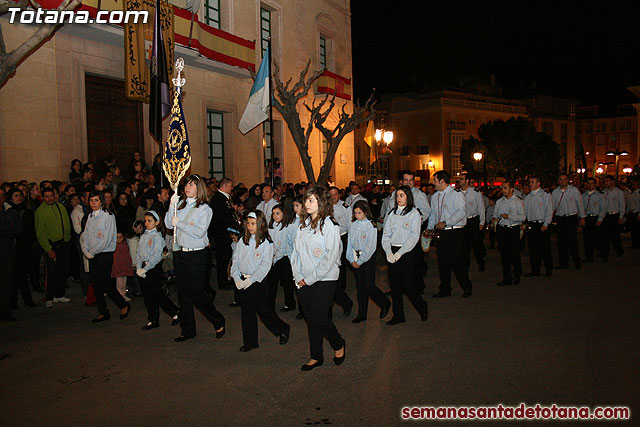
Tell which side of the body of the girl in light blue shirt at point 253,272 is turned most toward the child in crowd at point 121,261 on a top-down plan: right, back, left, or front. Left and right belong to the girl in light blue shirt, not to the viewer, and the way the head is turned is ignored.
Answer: right

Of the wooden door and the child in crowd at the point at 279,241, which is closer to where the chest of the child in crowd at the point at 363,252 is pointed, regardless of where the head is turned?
the child in crowd

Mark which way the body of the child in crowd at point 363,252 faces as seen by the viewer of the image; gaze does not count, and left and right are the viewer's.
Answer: facing the viewer and to the left of the viewer

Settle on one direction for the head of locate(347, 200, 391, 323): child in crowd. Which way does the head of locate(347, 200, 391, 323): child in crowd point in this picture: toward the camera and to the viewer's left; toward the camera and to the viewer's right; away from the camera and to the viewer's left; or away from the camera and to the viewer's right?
toward the camera and to the viewer's left

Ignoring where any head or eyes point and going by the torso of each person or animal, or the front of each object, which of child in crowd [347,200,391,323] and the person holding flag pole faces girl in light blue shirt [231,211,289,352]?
the child in crowd

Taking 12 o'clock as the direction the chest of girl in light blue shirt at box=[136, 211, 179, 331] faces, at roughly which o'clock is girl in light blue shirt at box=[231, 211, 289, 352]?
girl in light blue shirt at box=[231, 211, 289, 352] is roughly at 9 o'clock from girl in light blue shirt at box=[136, 211, 179, 331].

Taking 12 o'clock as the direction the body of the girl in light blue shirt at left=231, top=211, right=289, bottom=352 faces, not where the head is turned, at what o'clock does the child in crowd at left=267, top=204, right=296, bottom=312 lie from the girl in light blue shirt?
The child in crowd is roughly at 5 o'clock from the girl in light blue shirt.

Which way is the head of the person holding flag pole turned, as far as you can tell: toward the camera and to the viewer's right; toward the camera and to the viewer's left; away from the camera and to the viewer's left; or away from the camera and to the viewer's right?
toward the camera and to the viewer's left

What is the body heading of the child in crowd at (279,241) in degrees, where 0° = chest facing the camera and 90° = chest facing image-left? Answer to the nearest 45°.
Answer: approximately 45°

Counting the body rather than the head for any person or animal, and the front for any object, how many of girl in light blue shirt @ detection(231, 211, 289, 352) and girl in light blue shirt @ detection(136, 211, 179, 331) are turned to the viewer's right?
0

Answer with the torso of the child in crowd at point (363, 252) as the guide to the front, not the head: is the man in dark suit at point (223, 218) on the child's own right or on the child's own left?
on the child's own right

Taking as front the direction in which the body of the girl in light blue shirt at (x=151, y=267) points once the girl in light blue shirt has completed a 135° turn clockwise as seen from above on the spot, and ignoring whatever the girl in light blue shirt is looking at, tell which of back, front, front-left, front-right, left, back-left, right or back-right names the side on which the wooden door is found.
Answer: front

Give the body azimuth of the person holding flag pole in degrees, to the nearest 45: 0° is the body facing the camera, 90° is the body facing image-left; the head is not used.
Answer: approximately 45°
